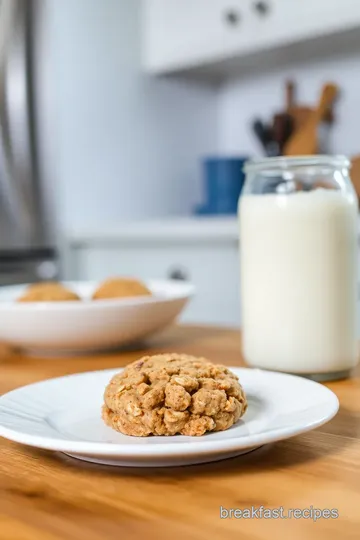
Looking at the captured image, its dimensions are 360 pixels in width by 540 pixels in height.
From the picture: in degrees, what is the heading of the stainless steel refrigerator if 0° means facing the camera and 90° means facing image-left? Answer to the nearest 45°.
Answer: approximately 0°

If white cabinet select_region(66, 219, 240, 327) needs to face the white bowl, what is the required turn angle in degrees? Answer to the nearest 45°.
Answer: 0° — it already faces it

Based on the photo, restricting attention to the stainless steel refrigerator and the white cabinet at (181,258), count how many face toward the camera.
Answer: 2

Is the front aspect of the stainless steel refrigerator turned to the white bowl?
yes

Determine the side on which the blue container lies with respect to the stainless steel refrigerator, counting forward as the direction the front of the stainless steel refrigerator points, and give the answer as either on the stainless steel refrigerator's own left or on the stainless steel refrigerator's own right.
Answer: on the stainless steel refrigerator's own left

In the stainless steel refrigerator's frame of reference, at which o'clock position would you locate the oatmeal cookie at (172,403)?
The oatmeal cookie is roughly at 12 o'clock from the stainless steel refrigerator.
